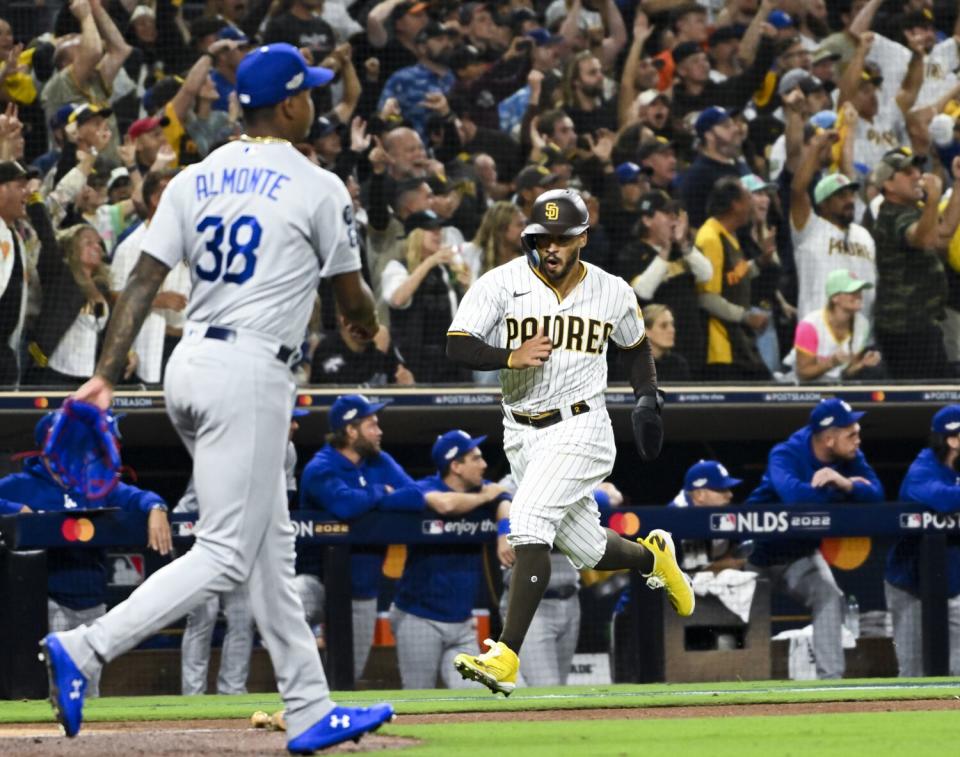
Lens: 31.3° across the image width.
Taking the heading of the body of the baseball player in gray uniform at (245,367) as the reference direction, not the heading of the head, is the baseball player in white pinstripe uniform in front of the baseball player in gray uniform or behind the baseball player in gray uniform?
in front

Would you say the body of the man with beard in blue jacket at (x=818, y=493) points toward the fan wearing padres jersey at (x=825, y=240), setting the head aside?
no

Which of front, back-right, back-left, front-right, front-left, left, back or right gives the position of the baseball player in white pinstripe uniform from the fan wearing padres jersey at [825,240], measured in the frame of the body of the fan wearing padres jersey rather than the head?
front-right

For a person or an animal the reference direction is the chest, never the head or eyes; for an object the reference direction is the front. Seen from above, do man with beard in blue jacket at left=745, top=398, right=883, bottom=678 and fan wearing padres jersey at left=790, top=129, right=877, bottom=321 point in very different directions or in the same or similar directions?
same or similar directions

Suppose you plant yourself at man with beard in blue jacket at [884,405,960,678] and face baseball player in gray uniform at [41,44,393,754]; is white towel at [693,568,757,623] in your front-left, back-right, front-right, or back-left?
front-right

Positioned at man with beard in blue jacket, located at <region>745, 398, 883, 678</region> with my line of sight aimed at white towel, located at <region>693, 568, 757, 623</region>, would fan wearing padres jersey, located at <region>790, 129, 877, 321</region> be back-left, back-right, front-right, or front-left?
back-right

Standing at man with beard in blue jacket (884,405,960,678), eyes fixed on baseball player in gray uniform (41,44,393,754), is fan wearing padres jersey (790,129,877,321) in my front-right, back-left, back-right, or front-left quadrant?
back-right

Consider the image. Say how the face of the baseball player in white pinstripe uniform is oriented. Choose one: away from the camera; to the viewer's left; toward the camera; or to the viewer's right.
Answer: toward the camera

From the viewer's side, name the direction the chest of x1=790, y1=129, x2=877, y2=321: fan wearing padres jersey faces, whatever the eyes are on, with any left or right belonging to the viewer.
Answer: facing the viewer and to the right of the viewer

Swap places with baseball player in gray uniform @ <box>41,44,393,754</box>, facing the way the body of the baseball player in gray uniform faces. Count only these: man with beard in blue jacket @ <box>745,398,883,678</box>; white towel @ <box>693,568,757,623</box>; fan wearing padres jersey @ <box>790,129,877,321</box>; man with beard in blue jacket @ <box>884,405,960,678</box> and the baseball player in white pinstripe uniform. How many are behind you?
0

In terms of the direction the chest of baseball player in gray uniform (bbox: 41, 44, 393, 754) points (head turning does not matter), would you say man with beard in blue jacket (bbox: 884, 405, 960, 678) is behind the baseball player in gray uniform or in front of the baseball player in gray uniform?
in front

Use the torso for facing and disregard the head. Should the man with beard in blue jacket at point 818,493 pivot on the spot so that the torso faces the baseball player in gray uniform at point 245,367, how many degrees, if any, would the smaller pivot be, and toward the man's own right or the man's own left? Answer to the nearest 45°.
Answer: approximately 45° to the man's own right

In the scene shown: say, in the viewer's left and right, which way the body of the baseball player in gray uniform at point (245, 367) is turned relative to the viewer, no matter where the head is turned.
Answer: facing away from the viewer and to the right of the viewer

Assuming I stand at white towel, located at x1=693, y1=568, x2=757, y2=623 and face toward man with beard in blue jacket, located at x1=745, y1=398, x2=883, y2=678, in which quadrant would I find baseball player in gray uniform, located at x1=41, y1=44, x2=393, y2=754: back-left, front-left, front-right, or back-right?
back-right

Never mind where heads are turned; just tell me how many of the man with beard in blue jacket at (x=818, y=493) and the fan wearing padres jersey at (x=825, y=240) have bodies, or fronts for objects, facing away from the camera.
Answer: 0

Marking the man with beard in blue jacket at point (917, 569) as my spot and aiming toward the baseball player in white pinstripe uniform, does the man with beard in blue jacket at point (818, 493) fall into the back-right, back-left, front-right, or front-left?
front-right

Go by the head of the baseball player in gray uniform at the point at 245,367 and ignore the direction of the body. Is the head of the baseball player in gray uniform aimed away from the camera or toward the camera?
away from the camera
